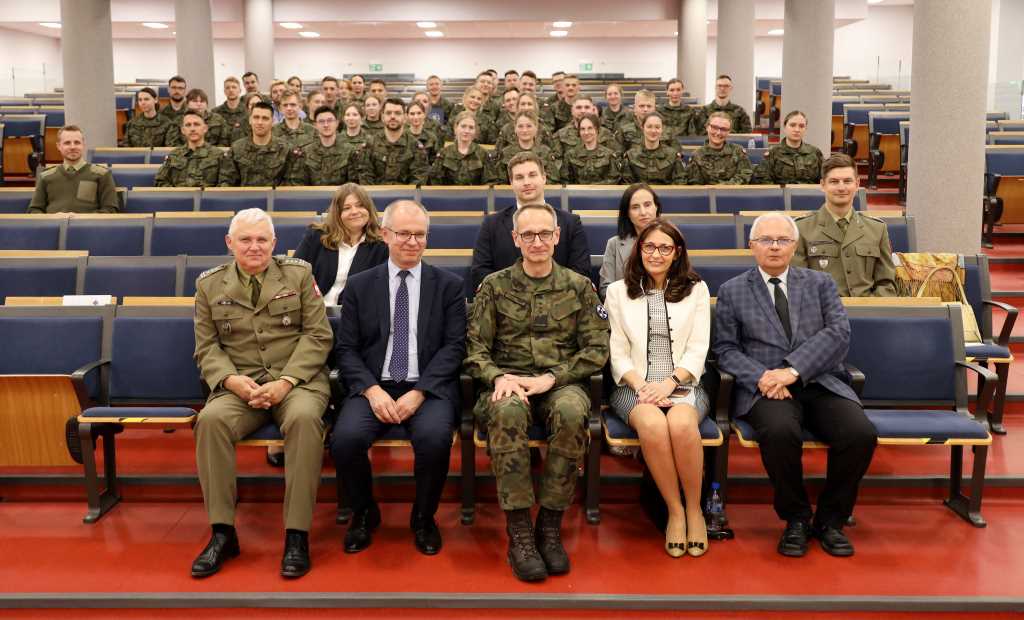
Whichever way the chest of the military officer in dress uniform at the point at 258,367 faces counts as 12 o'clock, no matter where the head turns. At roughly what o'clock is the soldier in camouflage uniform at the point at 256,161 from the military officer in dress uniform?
The soldier in camouflage uniform is roughly at 6 o'clock from the military officer in dress uniform.

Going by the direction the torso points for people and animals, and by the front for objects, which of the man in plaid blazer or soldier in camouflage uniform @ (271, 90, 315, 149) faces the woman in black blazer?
the soldier in camouflage uniform

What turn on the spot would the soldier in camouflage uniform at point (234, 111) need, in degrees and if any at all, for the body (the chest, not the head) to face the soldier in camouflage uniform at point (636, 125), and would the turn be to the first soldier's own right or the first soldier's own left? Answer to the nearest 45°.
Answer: approximately 45° to the first soldier's own left

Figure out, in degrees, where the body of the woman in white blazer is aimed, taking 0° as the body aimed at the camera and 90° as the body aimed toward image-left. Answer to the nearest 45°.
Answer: approximately 0°

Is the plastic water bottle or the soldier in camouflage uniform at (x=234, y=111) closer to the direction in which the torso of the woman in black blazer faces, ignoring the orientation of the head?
the plastic water bottle

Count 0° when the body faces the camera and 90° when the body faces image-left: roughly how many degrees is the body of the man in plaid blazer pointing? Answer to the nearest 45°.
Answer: approximately 0°

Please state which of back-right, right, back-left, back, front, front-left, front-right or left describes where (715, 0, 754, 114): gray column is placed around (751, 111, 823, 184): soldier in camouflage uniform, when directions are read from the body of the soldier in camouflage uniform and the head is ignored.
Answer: back

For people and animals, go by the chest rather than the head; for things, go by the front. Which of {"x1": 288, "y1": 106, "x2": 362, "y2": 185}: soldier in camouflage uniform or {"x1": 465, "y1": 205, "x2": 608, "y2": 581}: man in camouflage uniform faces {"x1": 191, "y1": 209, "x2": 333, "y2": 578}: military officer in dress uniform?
the soldier in camouflage uniform
